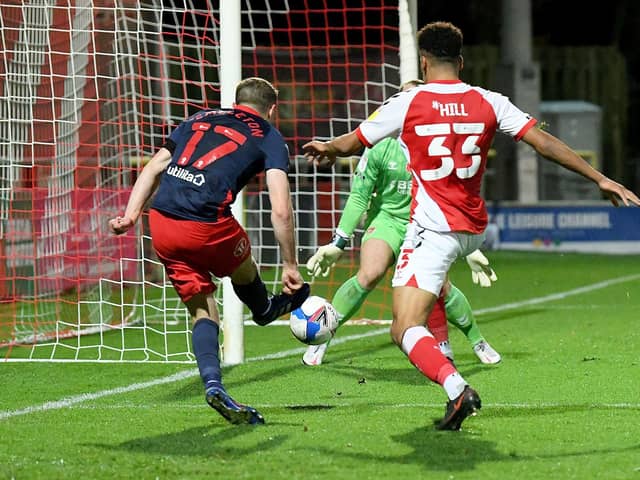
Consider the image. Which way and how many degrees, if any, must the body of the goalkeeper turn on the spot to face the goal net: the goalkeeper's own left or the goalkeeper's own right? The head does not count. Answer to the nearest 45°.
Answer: approximately 135° to the goalkeeper's own right

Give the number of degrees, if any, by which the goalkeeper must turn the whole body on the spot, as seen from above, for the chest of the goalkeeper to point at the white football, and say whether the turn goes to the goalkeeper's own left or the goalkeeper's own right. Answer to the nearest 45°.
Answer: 0° — they already face it

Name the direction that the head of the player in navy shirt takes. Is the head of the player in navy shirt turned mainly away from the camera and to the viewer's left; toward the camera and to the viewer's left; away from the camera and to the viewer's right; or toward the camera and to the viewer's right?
away from the camera and to the viewer's right

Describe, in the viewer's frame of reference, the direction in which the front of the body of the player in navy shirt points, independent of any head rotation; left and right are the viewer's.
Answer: facing away from the viewer and to the right of the viewer

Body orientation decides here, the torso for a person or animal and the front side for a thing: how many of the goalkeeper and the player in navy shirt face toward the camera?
1

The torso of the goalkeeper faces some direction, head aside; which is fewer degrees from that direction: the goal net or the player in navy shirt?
the player in navy shirt

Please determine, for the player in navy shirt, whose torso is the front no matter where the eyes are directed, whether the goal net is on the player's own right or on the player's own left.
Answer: on the player's own left
